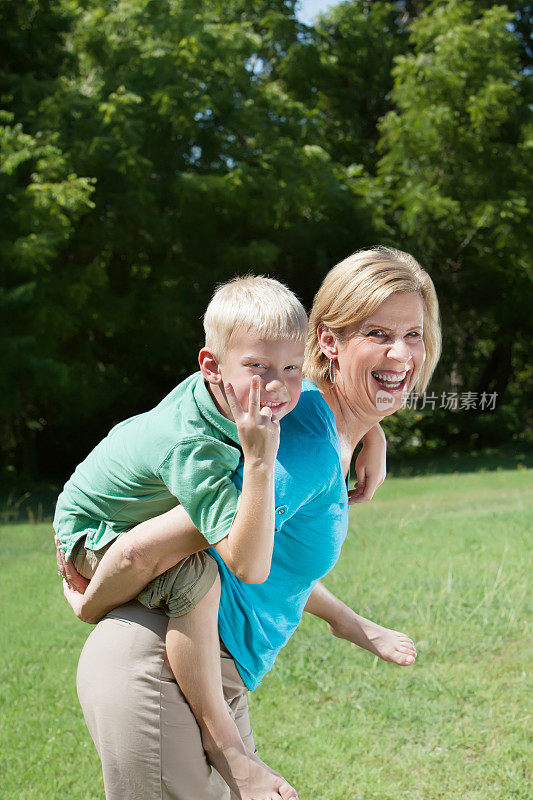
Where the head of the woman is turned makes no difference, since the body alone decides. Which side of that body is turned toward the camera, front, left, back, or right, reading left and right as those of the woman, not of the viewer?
right

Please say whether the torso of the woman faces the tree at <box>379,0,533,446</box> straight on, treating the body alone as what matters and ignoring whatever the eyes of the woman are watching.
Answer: no
